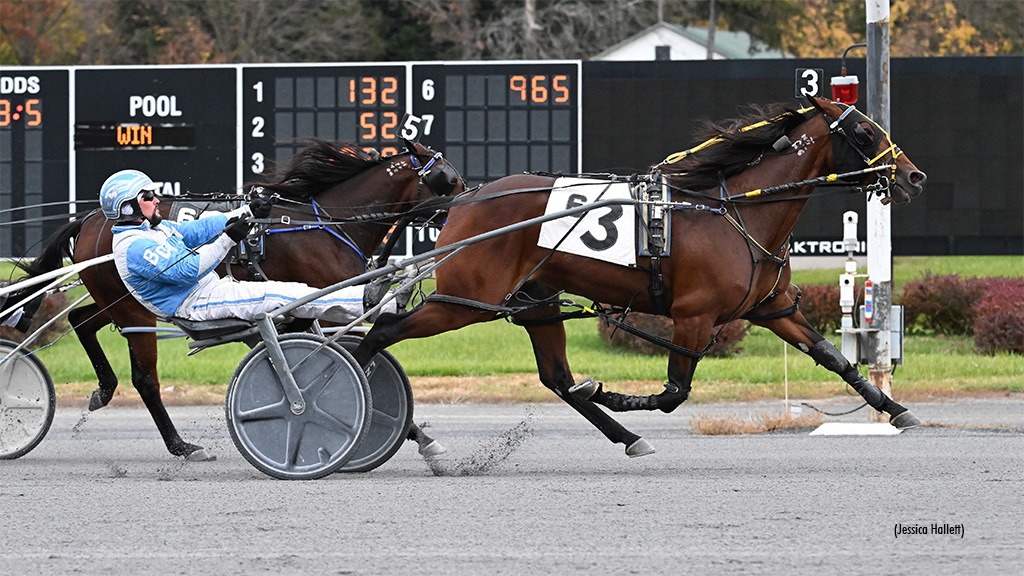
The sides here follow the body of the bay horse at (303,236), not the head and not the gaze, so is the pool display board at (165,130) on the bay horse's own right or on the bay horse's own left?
on the bay horse's own left

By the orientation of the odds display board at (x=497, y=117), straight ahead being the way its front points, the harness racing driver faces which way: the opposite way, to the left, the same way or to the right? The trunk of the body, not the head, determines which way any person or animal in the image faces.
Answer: to the left

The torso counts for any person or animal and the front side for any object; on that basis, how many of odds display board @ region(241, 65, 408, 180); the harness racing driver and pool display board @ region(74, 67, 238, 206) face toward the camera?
2

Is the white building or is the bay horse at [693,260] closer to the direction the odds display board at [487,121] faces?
the bay horse

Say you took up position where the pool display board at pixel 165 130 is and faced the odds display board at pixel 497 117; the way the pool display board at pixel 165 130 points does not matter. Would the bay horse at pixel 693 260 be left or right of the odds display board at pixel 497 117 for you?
right

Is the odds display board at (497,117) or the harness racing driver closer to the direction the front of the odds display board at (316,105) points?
the harness racing driver

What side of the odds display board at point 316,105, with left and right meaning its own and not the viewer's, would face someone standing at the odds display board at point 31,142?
right

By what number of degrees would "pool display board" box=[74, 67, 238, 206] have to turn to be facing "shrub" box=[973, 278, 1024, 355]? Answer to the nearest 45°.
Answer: approximately 90° to its left

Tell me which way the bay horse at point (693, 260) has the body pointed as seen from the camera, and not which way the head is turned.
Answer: to the viewer's right

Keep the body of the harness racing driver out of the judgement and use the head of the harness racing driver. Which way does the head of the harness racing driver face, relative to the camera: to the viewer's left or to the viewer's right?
to the viewer's right

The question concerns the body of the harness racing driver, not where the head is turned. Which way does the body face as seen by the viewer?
to the viewer's right
